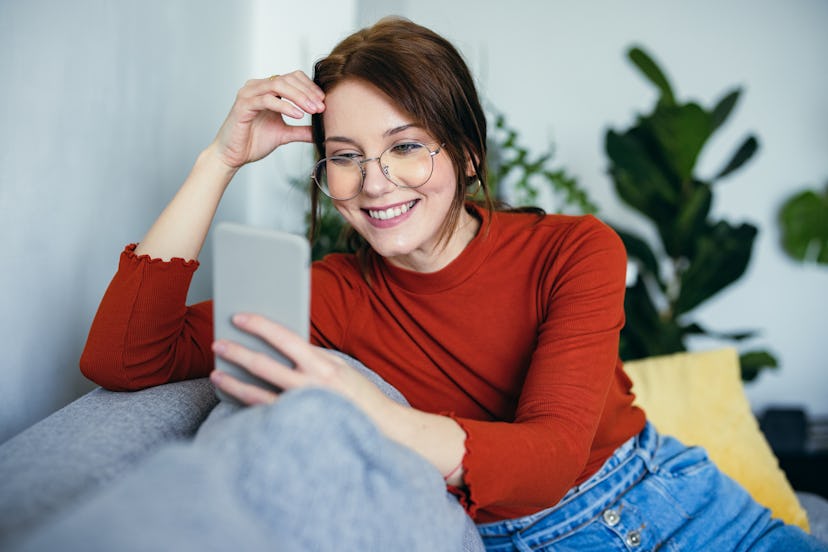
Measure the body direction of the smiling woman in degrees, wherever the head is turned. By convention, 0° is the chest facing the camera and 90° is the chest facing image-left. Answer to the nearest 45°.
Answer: approximately 45°

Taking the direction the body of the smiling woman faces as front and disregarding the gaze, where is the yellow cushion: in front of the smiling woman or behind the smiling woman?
behind

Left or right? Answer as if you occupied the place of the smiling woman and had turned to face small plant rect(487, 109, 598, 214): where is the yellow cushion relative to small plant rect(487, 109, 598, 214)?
right

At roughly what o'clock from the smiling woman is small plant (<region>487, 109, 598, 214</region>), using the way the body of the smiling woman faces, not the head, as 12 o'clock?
The small plant is roughly at 5 o'clock from the smiling woman.

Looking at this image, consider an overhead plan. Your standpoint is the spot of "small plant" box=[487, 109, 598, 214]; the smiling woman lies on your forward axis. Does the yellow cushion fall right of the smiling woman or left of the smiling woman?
left
